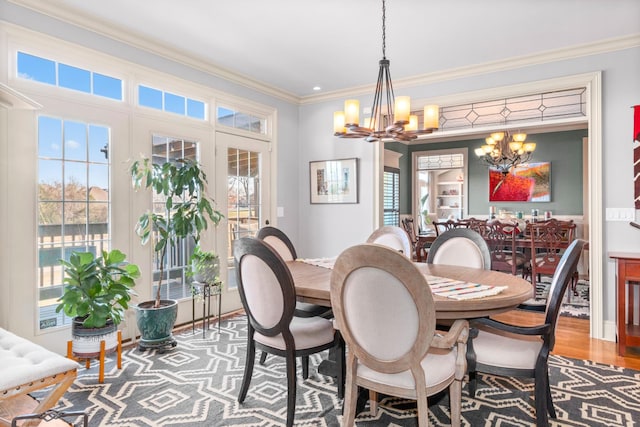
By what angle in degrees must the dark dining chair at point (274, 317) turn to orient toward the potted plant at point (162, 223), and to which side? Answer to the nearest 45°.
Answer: approximately 90° to its left

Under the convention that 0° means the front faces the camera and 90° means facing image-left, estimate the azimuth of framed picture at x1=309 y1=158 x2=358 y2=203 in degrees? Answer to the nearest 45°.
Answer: approximately 0°

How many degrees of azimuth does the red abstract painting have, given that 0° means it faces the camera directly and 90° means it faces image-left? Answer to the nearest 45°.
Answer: approximately 0°

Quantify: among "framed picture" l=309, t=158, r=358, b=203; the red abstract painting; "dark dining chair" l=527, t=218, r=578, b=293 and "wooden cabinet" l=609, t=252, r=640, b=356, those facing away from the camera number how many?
1

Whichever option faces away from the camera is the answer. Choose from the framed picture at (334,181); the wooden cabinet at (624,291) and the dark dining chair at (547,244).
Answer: the dark dining chair

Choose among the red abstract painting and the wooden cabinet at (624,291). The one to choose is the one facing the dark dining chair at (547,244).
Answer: the red abstract painting

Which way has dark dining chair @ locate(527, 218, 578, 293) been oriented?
away from the camera

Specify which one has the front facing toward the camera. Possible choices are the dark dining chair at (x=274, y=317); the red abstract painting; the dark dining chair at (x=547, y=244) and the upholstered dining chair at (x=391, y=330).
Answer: the red abstract painting

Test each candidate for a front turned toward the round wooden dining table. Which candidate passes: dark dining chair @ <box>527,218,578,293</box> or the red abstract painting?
the red abstract painting

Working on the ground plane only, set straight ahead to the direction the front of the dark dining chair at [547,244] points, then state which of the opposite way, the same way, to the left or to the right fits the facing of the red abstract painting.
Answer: the opposite way

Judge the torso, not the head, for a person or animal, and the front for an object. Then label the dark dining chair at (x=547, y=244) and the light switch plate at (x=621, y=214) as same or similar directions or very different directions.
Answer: very different directions

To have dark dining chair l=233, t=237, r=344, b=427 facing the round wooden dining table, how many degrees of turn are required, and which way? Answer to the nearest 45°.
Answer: approximately 45° to its right

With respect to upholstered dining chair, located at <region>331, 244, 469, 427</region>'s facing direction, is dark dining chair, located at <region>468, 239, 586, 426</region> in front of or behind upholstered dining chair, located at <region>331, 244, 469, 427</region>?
in front

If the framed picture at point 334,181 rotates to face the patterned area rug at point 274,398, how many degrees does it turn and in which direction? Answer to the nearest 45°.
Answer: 0° — it already faces it

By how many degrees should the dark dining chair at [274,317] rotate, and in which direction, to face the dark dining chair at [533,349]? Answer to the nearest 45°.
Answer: approximately 45° to its right

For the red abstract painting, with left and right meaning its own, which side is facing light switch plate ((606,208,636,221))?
front
